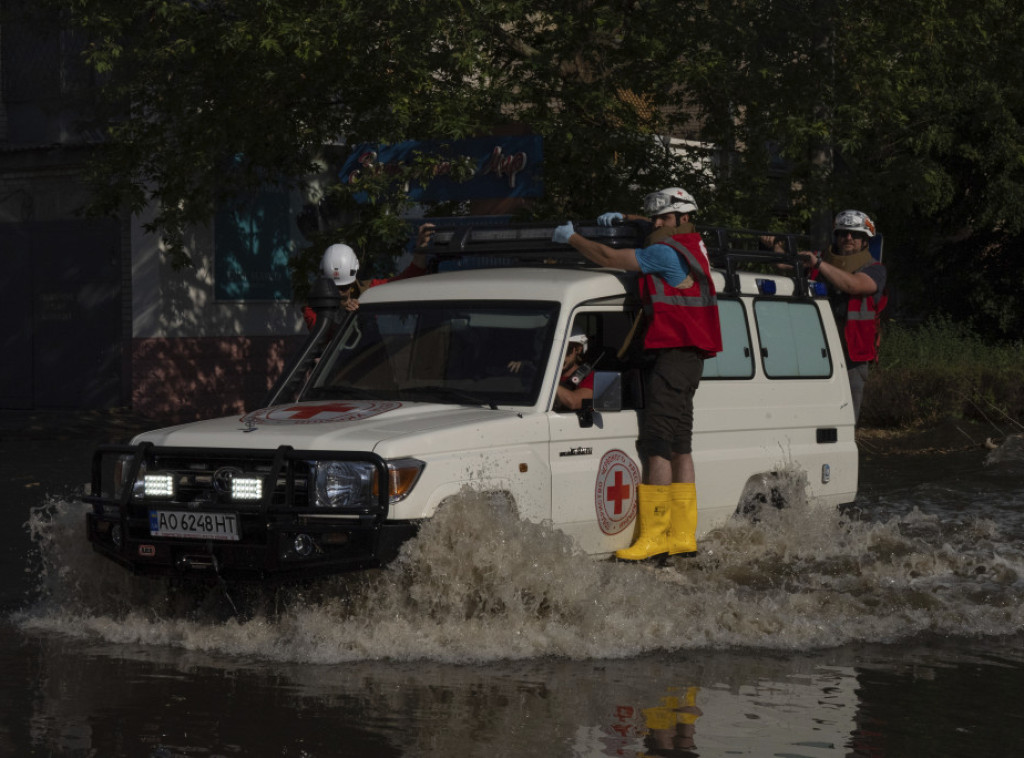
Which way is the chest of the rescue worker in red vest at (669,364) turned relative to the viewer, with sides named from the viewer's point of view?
facing to the left of the viewer

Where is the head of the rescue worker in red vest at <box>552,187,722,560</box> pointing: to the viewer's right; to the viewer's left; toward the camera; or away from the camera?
to the viewer's left

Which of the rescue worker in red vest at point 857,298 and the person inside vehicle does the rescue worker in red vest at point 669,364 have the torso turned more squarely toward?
the person inside vehicle

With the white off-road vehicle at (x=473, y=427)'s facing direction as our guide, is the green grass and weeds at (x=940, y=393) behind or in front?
behind

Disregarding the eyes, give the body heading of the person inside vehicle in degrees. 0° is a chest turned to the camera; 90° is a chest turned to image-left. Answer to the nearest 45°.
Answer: approximately 45°

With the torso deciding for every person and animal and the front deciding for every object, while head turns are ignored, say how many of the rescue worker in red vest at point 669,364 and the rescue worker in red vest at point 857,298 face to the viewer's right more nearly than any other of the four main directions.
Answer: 0

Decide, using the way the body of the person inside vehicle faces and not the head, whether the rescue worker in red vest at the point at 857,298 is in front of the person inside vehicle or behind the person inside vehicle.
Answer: behind

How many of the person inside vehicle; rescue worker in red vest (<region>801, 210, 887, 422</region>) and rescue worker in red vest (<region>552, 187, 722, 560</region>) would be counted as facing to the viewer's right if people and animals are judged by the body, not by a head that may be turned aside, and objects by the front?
0

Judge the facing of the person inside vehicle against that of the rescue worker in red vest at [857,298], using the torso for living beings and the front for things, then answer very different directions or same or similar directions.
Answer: same or similar directions

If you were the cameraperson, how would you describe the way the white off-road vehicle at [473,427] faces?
facing the viewer and to the left of the viewer

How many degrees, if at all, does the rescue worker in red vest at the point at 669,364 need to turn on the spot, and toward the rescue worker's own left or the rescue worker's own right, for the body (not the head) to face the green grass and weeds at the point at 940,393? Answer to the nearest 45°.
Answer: approximately 90° to the rescue worker's own right

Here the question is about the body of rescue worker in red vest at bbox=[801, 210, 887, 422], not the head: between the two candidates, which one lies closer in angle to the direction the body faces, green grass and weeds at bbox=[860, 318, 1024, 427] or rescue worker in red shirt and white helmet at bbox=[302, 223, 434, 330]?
the rescue worker in red shirt and white helmet
